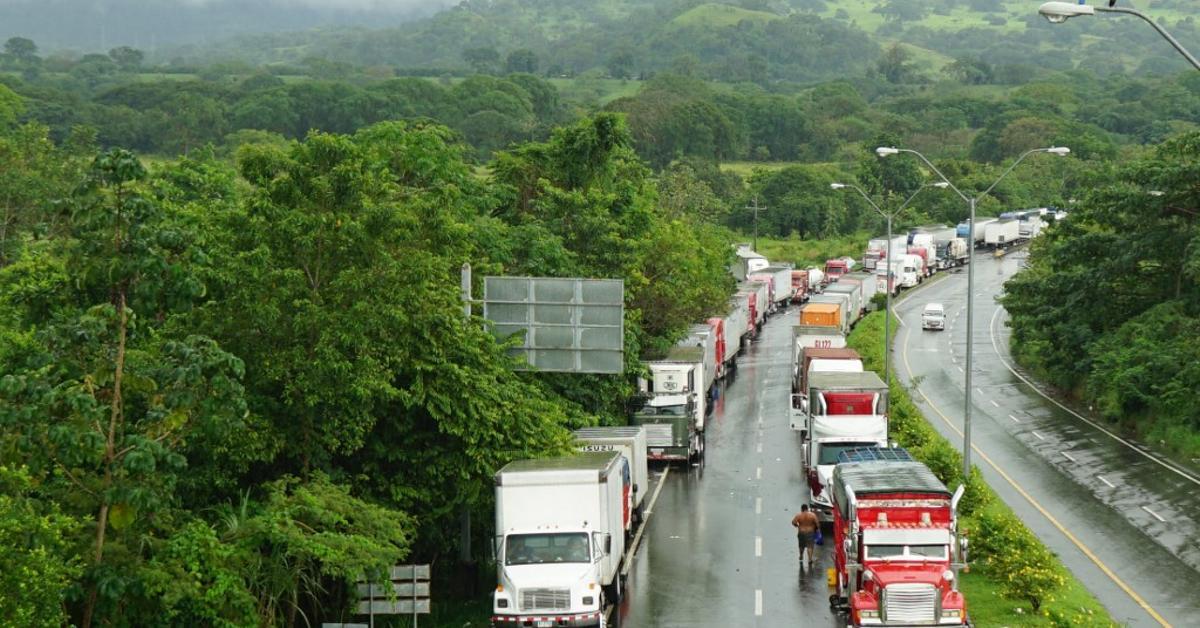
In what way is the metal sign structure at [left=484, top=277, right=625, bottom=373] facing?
away from the camera

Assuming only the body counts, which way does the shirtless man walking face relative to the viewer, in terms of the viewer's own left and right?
facing away from the viewer

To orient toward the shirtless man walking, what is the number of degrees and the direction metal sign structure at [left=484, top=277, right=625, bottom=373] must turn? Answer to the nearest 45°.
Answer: approximately 135° to its right

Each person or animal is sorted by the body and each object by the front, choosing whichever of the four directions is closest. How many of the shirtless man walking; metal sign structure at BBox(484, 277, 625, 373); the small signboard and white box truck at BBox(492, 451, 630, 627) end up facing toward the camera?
1

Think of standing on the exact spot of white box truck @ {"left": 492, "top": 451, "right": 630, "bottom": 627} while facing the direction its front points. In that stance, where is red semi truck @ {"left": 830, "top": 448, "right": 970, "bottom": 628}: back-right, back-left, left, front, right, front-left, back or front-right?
left

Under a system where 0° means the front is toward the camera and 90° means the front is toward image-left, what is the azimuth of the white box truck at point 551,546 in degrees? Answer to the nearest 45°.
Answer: approximately 0°

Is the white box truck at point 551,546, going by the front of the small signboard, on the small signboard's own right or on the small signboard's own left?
on the small signboard's own right

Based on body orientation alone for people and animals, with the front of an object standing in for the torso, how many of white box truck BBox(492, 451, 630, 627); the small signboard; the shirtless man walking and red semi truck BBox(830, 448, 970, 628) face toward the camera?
2

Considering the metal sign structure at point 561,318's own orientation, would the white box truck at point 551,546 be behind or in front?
behind

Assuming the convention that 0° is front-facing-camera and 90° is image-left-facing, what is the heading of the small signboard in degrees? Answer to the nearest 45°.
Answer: approximately 180°

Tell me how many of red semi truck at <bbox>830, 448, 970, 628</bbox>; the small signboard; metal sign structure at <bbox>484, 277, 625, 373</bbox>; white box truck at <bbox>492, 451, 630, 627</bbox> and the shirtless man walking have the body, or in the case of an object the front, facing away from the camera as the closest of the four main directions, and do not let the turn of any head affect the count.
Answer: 3
